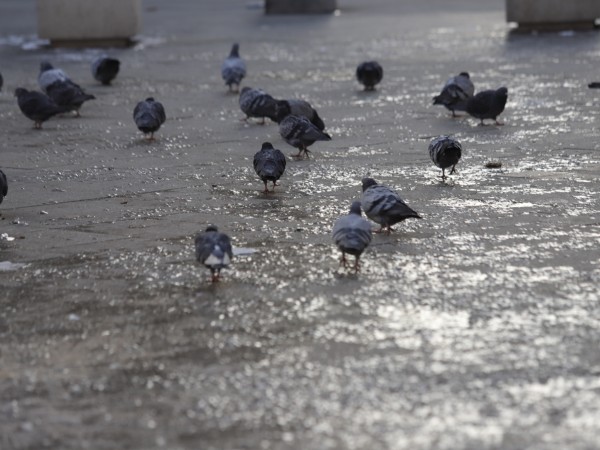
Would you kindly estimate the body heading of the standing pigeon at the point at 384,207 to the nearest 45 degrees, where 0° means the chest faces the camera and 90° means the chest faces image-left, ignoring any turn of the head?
approximately 90°

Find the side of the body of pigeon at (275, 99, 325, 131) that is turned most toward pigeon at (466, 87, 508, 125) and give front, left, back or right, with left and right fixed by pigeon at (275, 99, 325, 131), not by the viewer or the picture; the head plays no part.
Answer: back

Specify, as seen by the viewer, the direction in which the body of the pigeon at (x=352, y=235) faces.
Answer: away from the camera

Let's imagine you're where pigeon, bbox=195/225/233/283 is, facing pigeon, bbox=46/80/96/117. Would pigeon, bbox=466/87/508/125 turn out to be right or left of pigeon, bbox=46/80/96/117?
right

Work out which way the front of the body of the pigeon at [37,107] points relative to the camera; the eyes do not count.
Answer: to the viewer's left

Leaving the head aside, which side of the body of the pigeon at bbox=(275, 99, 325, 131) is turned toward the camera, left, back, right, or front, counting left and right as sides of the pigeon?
left

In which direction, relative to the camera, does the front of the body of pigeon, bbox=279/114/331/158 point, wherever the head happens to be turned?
to the viewer's left

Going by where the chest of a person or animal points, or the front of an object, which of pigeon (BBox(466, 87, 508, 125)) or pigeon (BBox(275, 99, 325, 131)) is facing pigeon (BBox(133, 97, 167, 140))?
pigeon (BBox(275, 99, 325, 131))

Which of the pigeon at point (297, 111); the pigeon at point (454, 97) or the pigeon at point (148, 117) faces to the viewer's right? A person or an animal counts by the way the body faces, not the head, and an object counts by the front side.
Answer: the pigeon at point (454, 97)

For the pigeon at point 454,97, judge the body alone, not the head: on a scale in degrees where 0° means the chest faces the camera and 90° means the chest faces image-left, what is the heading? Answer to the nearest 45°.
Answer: approximately 270°

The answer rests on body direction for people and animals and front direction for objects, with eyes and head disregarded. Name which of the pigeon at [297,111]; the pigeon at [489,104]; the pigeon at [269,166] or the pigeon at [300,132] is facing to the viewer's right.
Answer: the pigeon at [489,104]

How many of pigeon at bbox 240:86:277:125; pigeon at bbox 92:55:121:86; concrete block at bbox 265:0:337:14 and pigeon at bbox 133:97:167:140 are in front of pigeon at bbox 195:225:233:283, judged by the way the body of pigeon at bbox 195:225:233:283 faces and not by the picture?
4

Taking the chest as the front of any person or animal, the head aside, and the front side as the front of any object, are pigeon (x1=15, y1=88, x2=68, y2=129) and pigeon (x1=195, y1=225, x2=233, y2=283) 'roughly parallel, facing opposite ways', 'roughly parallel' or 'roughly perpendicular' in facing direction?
roughly perpendicular
